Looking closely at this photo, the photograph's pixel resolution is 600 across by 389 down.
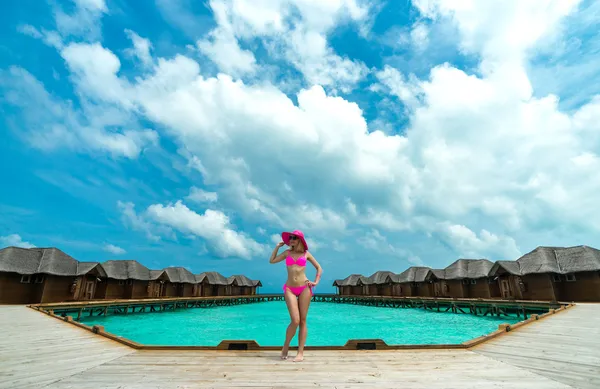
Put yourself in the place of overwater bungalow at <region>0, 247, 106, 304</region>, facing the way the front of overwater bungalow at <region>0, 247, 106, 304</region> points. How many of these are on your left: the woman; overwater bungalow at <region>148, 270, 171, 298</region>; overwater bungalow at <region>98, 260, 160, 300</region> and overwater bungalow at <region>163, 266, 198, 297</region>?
3

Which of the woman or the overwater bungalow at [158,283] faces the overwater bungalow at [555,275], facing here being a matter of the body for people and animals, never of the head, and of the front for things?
the overwater bungalow at [158,283]

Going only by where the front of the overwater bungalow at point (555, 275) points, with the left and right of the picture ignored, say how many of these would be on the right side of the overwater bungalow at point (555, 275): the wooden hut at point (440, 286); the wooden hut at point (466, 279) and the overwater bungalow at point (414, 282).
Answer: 3

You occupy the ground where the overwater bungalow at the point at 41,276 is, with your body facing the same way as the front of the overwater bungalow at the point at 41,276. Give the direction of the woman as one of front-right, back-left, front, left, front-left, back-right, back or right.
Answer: front-right

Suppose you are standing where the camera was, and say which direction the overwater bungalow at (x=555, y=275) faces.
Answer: facing the viewer and to the left of the viewer

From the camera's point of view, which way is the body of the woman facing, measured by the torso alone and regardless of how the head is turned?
toward the camera

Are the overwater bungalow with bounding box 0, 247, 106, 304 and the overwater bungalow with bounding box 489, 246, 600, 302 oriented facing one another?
yes

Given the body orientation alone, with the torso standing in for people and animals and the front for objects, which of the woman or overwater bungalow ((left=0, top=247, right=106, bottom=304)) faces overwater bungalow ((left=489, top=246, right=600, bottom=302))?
overwater bungalow ((left=0, top=247, right=106, bottom=304))

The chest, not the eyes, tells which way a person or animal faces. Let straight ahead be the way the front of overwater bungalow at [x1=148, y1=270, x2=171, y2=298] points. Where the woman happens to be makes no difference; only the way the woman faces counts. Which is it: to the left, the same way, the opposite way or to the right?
to the right

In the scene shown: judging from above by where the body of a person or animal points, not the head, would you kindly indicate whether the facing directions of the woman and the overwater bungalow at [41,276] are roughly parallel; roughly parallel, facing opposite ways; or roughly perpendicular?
roughly perpendicular

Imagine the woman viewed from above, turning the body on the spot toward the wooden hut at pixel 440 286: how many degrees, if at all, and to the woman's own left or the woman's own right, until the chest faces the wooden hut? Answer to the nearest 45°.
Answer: approximately 135° to the woman's own left

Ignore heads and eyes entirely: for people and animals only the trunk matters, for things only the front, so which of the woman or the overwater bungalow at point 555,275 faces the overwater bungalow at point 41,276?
the overwater bungalow at point 555,275

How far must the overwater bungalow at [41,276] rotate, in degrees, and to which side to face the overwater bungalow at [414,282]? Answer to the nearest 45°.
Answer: approximately 45° to its left

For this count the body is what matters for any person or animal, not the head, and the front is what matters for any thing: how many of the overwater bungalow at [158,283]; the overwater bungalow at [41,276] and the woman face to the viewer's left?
0

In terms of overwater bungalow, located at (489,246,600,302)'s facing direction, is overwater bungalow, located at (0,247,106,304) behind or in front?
in front

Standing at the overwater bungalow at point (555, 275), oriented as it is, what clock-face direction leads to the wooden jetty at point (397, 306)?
The wooden jetty is roughly at 1 o'clock from the overwater bungalow.
